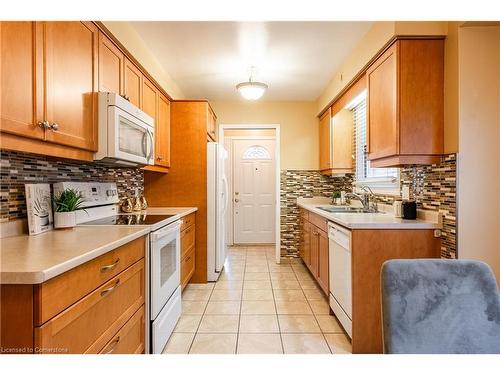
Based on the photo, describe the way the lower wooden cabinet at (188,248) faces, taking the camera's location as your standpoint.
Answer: facing to the right of the viewer

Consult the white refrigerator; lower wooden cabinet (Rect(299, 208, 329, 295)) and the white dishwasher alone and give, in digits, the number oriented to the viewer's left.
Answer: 2

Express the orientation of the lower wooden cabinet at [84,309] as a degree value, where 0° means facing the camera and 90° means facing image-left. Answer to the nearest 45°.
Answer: approximately 315°

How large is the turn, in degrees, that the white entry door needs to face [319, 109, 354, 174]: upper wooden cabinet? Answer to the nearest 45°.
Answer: approximately 45° to its left

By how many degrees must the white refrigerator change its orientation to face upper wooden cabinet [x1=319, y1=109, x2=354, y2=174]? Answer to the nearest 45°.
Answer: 0° — it already faces it

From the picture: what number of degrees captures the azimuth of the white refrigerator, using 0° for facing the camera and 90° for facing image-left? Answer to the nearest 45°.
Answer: approximately 270°

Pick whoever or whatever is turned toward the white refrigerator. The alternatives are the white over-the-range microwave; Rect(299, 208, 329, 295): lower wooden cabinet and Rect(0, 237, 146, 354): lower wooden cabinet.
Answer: Rect(299, 208, 329, 295): lower wooden cabinet

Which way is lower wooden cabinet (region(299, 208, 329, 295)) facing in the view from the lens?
facing to the left of the viewer
